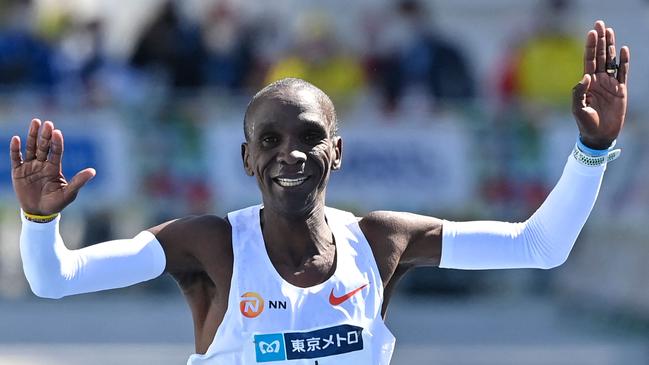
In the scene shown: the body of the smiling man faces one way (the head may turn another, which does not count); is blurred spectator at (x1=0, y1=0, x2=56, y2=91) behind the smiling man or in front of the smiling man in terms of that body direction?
behind

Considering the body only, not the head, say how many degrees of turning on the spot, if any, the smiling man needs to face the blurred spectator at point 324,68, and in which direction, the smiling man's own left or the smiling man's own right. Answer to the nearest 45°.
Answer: approximately 180°

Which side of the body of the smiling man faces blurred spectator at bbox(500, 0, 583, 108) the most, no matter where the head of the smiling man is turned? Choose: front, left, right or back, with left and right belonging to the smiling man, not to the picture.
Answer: back

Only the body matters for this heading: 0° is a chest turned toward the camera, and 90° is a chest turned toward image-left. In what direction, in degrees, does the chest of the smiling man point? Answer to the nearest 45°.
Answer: approximately 0°

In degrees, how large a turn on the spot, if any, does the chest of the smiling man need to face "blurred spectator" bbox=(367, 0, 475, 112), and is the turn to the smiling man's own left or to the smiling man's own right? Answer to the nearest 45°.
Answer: approximately 180°

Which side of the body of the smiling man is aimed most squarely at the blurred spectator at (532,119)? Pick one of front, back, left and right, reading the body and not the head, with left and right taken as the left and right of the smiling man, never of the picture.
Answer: back

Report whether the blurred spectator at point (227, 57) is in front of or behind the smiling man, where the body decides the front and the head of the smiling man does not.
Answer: behind

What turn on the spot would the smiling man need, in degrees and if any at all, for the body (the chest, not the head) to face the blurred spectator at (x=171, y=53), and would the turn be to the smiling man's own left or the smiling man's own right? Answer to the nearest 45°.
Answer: approximately 180°
